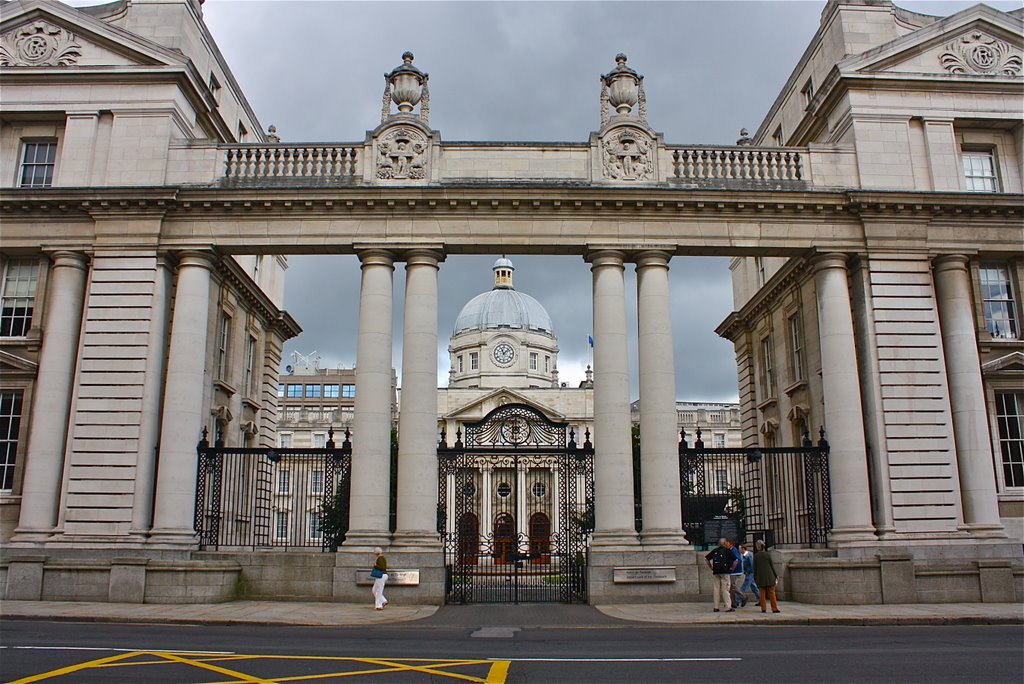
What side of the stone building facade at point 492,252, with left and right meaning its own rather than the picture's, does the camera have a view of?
front
